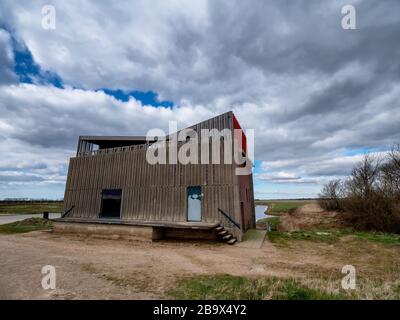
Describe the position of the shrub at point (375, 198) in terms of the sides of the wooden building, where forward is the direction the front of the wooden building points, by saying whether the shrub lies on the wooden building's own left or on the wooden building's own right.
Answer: on the wooden building's own left

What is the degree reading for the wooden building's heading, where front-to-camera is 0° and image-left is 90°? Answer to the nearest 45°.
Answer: approximately 0°
